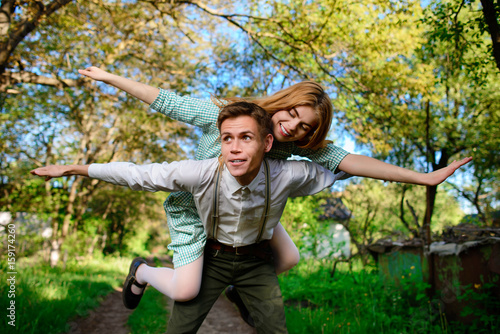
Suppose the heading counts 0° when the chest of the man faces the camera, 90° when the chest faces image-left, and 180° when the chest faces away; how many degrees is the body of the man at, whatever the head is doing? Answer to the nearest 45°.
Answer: approximately 0°
